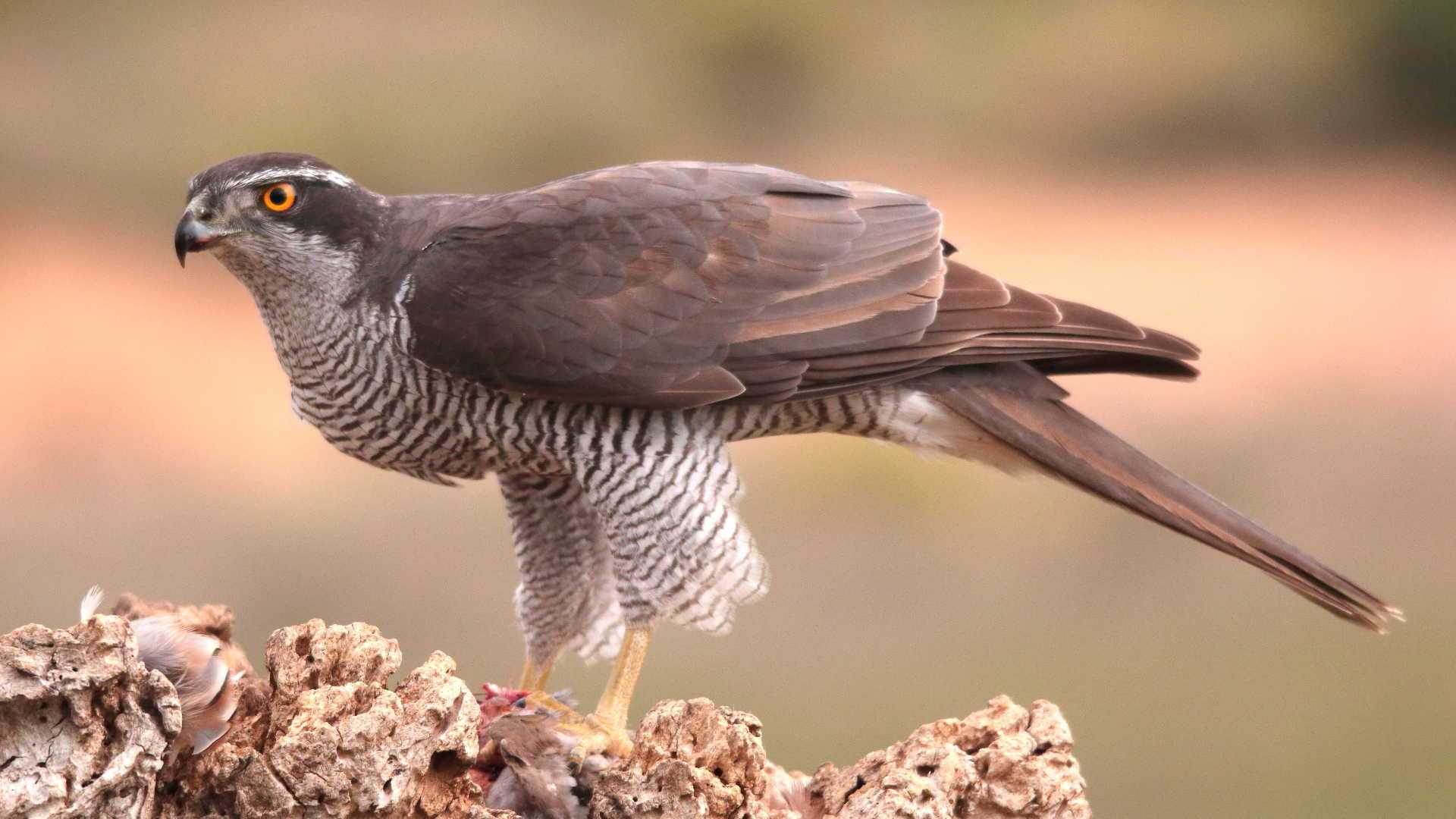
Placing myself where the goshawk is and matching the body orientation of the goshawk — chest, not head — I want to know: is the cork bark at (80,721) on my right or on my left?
on my left

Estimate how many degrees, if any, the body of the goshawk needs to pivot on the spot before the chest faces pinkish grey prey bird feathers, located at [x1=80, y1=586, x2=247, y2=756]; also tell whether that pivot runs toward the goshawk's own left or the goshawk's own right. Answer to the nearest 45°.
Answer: approximately 45° to the goshawk's own left

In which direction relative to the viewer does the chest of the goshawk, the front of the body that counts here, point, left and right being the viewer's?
facing to the left of the viewer
